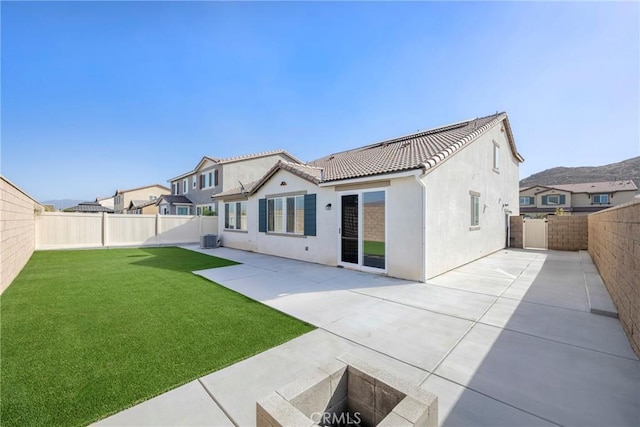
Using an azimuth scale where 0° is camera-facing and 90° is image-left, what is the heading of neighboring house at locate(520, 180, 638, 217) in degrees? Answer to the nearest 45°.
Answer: approximately 0°

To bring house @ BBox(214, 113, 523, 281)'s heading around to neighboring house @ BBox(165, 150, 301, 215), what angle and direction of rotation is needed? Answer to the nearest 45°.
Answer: approximately 90° to its left

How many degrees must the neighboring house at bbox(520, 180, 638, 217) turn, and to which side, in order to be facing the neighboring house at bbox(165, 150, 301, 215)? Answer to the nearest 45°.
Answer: approximately 45° to its right

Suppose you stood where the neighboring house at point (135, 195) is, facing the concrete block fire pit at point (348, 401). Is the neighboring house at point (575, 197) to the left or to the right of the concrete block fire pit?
left

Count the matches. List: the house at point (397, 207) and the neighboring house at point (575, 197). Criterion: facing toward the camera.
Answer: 1

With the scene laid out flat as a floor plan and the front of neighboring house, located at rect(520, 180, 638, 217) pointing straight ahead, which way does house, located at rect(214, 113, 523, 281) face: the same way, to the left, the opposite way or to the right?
the opposite way

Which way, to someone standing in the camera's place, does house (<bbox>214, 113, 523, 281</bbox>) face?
facing away from the viewer and to the right of the viewer

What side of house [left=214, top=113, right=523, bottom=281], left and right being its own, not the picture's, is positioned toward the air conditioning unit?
left

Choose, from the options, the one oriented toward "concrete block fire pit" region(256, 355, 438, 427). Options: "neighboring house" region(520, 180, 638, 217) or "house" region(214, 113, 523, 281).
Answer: the neighboring house
